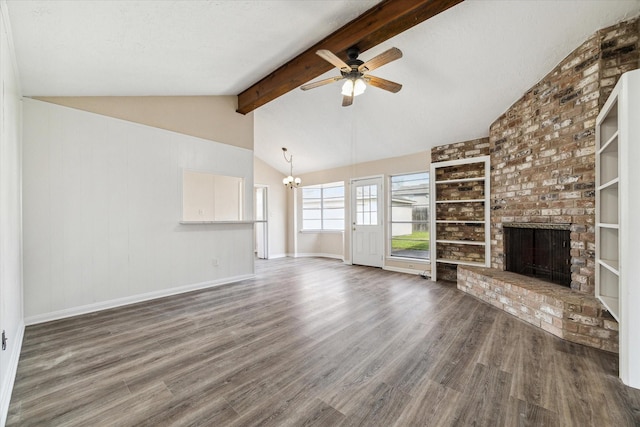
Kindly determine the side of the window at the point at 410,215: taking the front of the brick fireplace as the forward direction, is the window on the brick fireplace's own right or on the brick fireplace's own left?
on the brick fireplace's own right

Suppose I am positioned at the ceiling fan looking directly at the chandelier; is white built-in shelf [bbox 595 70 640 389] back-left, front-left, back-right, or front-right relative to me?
back-right

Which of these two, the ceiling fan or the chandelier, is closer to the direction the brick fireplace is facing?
the ceiling fan

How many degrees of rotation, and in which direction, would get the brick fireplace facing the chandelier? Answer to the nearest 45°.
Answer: approximately 45° to its right

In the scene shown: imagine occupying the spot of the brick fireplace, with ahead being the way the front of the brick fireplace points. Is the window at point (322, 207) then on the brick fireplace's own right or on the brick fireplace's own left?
on the brick fireplace's own right

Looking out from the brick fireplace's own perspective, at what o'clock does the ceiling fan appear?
The ceiling fan is roughly at 12 o'clock from the brick fireplace.

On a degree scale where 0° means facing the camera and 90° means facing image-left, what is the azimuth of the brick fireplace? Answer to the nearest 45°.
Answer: approximately 45°
